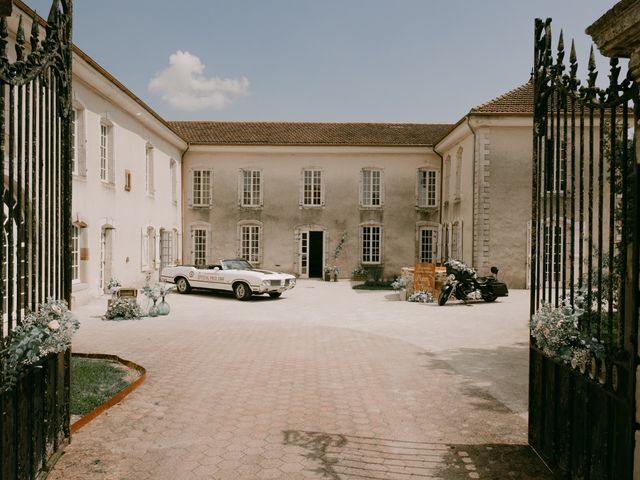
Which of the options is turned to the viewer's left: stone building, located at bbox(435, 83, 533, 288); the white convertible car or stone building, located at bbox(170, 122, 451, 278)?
stone building, located at bbox(435, 83, 533, 288)

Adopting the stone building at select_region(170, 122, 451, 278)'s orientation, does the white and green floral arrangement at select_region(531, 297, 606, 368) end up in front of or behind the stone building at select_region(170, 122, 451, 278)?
in front

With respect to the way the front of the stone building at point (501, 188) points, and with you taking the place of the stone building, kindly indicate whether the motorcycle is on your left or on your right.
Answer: on your left

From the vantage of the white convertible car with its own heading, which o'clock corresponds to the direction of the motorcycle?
The motorcycle is roughly at 11 o'clock from the white convertible car.

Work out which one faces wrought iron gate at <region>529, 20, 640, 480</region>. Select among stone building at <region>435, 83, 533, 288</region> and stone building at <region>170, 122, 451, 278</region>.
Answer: stone building at <region>170, 122, 451, 278</region>

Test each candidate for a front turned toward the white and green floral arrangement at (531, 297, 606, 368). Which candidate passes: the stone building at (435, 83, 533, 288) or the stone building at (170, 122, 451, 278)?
the stone building at (170, 122, 451, 278)

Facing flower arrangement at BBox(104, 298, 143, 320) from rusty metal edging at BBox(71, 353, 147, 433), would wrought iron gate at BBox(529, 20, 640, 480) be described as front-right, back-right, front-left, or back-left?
back-right

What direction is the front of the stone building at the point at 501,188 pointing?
to the viewer's left

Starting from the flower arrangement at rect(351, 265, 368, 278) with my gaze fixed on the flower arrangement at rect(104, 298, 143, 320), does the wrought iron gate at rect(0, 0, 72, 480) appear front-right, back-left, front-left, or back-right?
front-left

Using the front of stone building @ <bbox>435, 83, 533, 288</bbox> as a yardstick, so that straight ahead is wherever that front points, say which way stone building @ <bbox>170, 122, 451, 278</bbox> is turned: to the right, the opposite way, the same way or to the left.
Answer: to the left

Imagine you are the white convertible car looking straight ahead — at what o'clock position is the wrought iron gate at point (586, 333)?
The wrought iron gate is roughly at 1 o'clock from the white convertible car.

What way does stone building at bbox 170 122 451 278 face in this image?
toward the camera

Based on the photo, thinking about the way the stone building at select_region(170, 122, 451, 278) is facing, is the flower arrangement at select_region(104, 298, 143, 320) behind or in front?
in front

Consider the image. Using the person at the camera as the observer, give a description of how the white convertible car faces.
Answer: facing the viewer and to the right of the viewer

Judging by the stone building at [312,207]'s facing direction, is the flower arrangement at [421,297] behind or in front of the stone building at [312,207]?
in front

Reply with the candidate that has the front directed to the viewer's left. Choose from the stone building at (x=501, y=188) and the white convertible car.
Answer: the stone building

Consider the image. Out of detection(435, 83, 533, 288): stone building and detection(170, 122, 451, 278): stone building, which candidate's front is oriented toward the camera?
detection(170, 122, 451, 278): stone building
